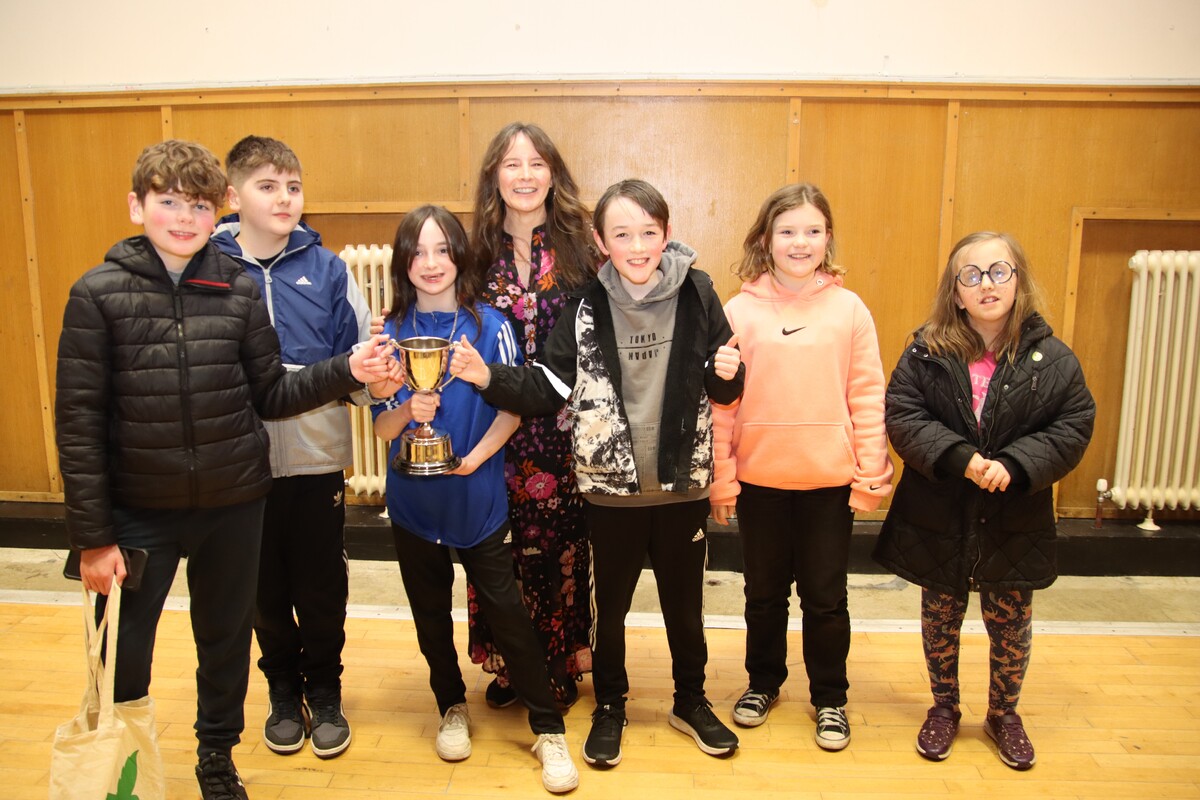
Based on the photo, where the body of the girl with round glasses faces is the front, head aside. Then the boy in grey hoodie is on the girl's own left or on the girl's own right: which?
on the girl's own right

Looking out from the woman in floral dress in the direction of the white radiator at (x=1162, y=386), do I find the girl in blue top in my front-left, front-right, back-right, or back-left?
back-right

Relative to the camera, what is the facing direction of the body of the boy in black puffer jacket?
toward the camera

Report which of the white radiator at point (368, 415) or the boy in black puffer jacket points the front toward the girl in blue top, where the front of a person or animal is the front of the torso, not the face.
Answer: the white radiator

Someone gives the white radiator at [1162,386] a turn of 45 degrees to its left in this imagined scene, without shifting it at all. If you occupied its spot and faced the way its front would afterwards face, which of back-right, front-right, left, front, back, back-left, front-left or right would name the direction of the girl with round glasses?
front-right

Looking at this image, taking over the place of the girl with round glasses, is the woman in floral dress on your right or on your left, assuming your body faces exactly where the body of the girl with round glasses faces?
on your right

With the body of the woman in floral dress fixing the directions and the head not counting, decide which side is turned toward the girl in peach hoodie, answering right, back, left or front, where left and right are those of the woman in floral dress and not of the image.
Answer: left

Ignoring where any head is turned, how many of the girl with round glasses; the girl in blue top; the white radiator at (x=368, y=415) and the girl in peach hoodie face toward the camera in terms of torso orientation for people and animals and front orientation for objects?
4

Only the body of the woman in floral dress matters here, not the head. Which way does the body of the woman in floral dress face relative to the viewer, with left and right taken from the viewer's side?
facing the viewer

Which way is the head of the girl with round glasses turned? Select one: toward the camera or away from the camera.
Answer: toward the camera

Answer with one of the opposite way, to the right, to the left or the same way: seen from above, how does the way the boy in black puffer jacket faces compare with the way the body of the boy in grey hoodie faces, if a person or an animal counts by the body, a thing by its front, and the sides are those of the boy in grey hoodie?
the same way

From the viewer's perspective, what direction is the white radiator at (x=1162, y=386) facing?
toward the camera

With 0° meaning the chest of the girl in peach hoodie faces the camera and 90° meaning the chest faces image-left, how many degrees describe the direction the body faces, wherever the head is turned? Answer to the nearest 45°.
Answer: approximately 0°

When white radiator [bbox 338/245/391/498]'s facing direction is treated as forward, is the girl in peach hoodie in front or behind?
in front

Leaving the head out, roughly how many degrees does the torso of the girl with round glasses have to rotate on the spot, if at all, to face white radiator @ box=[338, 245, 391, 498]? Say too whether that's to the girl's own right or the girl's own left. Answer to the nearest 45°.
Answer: approximately 90° to the girl's own right
